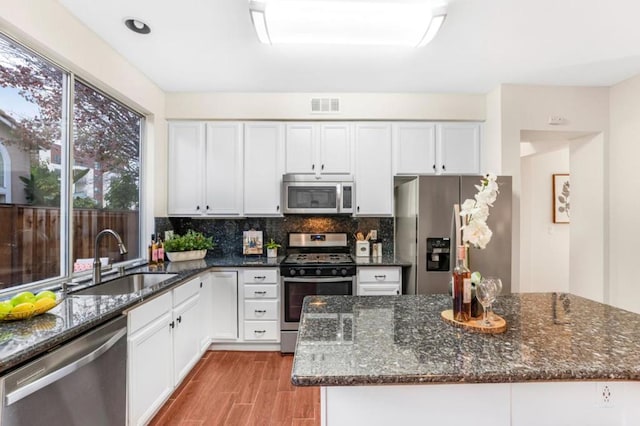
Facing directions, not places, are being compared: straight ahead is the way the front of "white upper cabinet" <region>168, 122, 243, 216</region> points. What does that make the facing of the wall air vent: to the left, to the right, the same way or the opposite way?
the same way

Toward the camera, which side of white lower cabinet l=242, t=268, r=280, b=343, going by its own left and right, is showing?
front

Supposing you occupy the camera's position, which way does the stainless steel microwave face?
facing the viewer

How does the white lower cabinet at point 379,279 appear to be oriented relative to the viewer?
toward the camera

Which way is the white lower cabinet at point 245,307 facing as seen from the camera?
toward the camera

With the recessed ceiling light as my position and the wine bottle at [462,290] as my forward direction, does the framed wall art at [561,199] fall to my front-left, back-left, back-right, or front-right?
front-left

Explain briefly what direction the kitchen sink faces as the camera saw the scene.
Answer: facing the viewer and to the right of the viewer

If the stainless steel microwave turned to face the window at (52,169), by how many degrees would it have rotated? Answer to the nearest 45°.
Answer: approximately 45° to its right

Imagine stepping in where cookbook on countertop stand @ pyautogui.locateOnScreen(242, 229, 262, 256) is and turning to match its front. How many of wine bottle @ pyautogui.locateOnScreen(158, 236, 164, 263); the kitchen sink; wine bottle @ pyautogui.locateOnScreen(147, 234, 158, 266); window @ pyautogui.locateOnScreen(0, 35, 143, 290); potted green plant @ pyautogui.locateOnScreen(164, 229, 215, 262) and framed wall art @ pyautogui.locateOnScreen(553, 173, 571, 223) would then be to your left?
1
